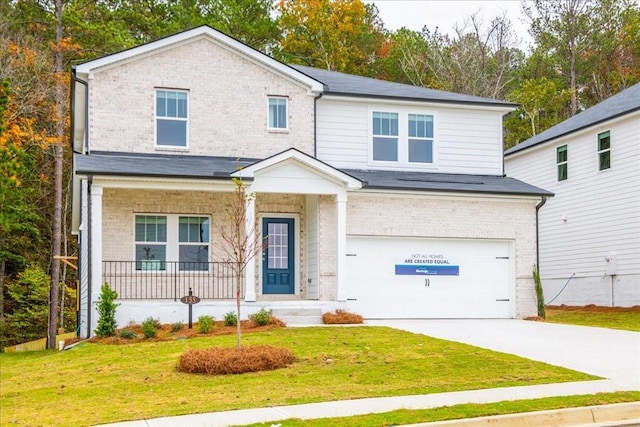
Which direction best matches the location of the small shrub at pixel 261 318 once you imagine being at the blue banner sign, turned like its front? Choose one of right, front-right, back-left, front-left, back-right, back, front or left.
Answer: front-right

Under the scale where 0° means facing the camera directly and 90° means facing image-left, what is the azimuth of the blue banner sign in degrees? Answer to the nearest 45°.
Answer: approximately 0°

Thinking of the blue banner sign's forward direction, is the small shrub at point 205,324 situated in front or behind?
in front

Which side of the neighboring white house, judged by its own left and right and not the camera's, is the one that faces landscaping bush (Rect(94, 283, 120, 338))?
right

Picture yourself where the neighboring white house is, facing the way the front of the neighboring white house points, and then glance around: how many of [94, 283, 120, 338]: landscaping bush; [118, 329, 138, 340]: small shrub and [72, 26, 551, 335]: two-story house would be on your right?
3

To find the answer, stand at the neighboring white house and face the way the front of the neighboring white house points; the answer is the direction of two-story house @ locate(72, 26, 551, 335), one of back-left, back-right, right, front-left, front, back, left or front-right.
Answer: right

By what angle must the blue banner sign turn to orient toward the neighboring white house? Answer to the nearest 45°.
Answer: approximately 135° to its left

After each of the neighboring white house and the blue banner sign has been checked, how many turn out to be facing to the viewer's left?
0

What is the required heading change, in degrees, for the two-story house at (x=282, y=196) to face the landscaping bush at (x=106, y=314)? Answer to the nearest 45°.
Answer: approximately 45° to its right

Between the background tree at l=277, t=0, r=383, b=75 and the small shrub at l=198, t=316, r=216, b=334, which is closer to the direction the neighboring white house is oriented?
the small shrub

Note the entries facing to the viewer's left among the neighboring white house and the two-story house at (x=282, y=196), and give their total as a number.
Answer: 0
